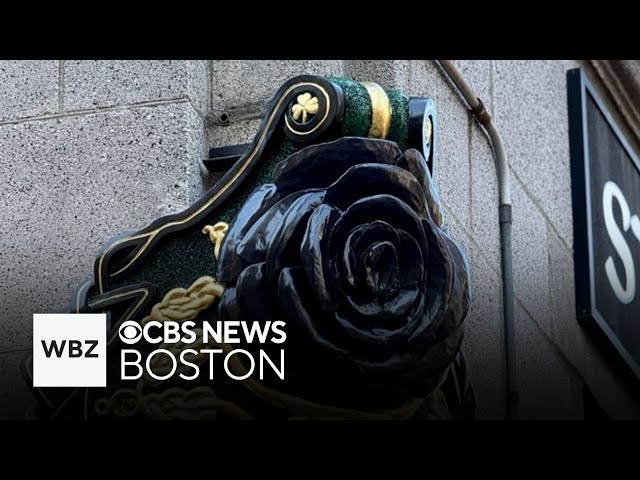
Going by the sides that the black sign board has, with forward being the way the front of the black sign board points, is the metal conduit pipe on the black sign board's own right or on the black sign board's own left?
on the black sign board's own right

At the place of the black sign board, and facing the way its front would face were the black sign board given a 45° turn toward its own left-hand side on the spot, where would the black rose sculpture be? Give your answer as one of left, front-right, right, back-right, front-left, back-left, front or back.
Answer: right
